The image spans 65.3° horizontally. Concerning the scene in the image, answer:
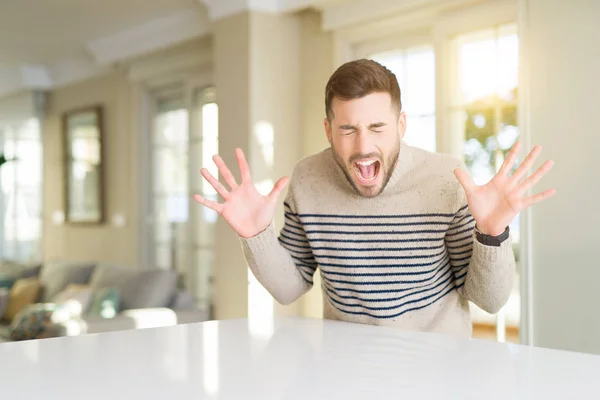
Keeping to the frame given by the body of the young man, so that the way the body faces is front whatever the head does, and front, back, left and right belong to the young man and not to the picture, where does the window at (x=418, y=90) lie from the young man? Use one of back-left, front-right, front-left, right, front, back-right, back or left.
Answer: back

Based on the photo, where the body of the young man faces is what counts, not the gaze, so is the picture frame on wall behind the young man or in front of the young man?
behind

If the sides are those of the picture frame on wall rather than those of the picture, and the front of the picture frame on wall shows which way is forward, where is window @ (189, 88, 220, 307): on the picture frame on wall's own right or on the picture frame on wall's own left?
on the picture frame on wall's own left

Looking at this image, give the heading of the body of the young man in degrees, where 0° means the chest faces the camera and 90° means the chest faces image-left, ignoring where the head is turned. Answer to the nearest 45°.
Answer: approximately 0°
